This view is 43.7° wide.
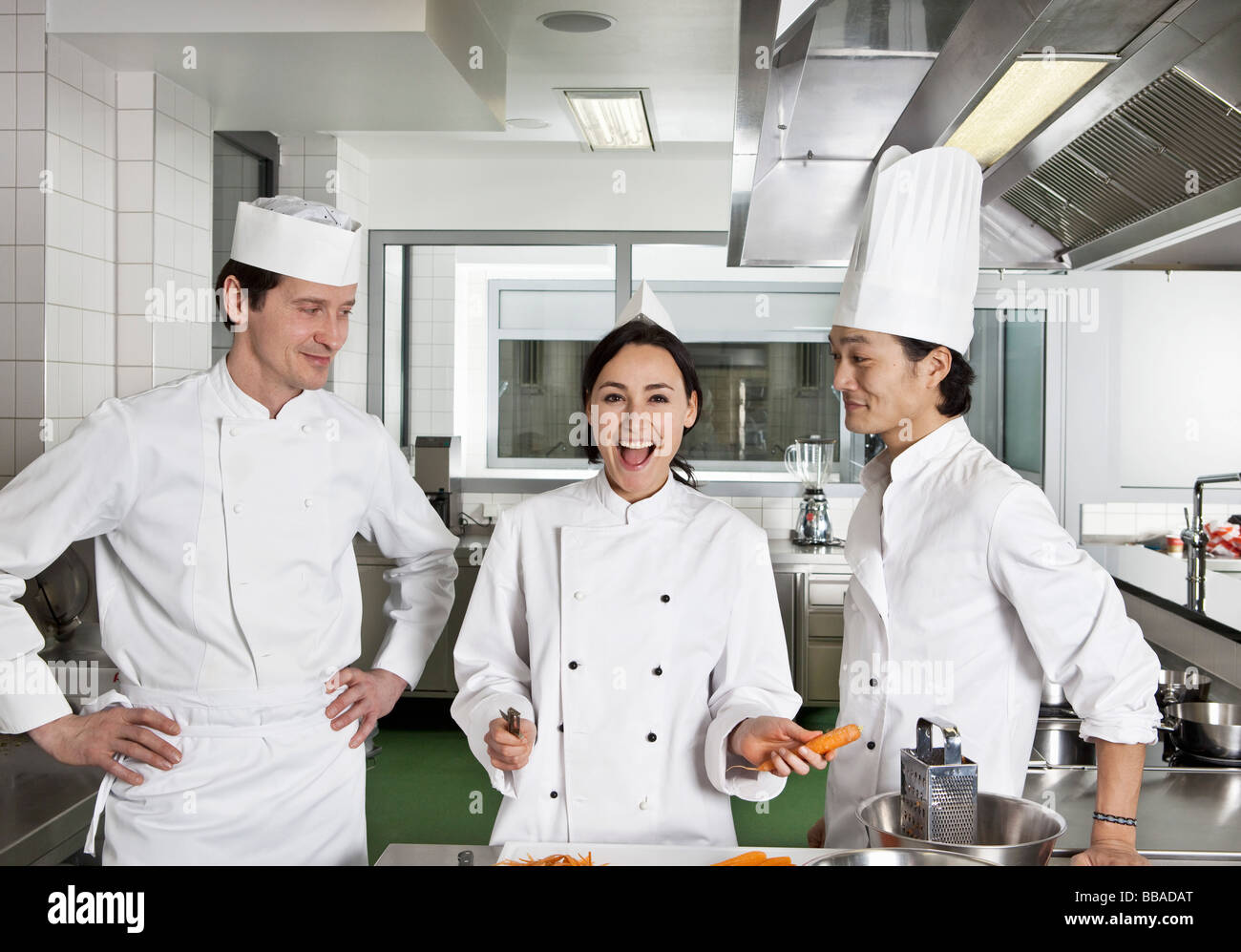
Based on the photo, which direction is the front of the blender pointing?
toward the camera

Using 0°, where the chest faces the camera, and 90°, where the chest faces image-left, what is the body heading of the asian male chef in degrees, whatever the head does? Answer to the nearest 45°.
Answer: approximately 45°

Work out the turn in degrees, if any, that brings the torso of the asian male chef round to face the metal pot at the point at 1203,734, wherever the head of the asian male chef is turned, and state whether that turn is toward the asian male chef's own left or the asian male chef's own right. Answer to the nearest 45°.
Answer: approximately 180°

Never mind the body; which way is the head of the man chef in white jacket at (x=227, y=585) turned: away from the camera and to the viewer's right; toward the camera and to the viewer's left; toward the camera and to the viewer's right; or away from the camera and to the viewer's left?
toward the camera and to the viewer's right

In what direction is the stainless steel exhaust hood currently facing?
to the viewer's left

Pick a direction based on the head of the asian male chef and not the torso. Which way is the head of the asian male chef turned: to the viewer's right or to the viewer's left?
to the viewer's left

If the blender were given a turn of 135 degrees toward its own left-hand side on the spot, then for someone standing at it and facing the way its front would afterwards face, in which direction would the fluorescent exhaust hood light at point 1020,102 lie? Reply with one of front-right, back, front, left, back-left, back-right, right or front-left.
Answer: back-right

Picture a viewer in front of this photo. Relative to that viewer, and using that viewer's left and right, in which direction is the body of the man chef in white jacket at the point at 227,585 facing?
facing the viewer and to the right of the viewer

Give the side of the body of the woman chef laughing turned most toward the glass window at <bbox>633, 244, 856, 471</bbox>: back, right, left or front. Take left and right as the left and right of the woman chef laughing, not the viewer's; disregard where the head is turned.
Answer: back

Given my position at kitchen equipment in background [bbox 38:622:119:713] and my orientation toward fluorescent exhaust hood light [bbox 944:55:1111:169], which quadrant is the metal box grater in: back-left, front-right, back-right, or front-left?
front-right

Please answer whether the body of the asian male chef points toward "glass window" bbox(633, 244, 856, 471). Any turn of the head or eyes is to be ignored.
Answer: no

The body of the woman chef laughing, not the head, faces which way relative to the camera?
toward the camera
